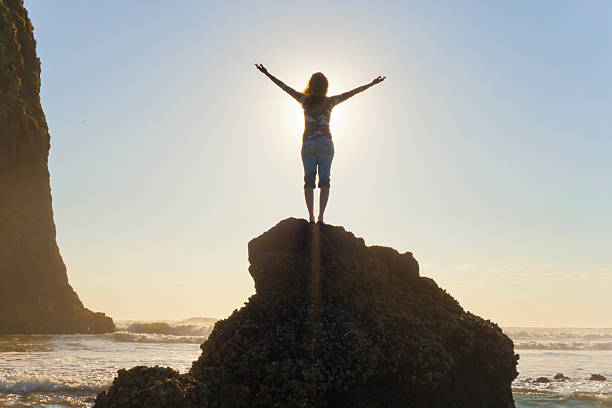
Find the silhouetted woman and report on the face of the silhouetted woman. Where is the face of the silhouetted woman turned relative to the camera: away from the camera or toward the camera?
away from the camera

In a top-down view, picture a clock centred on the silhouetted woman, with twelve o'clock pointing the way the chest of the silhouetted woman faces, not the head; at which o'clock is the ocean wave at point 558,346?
The ocean wave is roughly at 1 o'clock from the silhouetted woman.

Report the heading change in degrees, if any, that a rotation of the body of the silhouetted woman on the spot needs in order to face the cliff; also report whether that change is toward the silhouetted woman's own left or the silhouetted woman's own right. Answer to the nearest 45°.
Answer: approximately 45° to the silhouetted woman's own left

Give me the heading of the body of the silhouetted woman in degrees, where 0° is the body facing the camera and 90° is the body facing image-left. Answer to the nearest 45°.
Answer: approximately 180°

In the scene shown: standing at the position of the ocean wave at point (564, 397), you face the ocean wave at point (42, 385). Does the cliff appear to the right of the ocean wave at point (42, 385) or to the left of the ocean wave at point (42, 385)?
right
